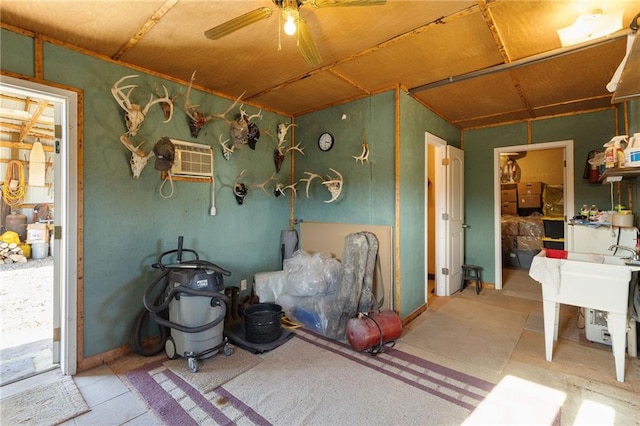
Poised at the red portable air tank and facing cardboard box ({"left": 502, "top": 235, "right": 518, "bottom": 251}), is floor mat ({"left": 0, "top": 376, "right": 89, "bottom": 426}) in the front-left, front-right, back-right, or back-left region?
back-left

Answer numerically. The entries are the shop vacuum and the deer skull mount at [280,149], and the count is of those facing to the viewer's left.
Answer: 0

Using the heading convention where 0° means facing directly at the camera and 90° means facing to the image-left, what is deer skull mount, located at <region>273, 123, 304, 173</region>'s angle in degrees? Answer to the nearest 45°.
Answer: approximately 315°

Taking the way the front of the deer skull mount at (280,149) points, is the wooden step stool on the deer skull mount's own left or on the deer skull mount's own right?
on the deer skull mount's own left

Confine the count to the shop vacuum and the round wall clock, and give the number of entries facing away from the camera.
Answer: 0

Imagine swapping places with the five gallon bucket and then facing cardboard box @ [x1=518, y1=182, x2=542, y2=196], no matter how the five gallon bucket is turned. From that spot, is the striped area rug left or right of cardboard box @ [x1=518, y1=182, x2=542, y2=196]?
right

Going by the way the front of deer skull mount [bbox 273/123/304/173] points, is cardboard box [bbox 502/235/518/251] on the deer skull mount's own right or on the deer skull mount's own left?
on the deer skull mount's own left

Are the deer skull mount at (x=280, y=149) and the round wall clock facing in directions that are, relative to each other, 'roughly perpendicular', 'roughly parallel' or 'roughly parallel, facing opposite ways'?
roughly perpendicular

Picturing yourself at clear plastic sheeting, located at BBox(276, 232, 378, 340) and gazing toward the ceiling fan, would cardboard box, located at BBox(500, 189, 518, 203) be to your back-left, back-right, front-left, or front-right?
back-left

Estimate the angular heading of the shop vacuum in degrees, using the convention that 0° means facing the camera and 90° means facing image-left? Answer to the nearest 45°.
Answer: approximately 315°

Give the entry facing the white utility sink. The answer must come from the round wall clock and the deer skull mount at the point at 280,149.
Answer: the deer skull mount

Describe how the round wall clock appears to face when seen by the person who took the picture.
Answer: facing the viewer and to the left of the viewer

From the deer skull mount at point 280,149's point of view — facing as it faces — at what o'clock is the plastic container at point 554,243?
The plastic container is roughly at 10 o'clock from the deer skull mount.
